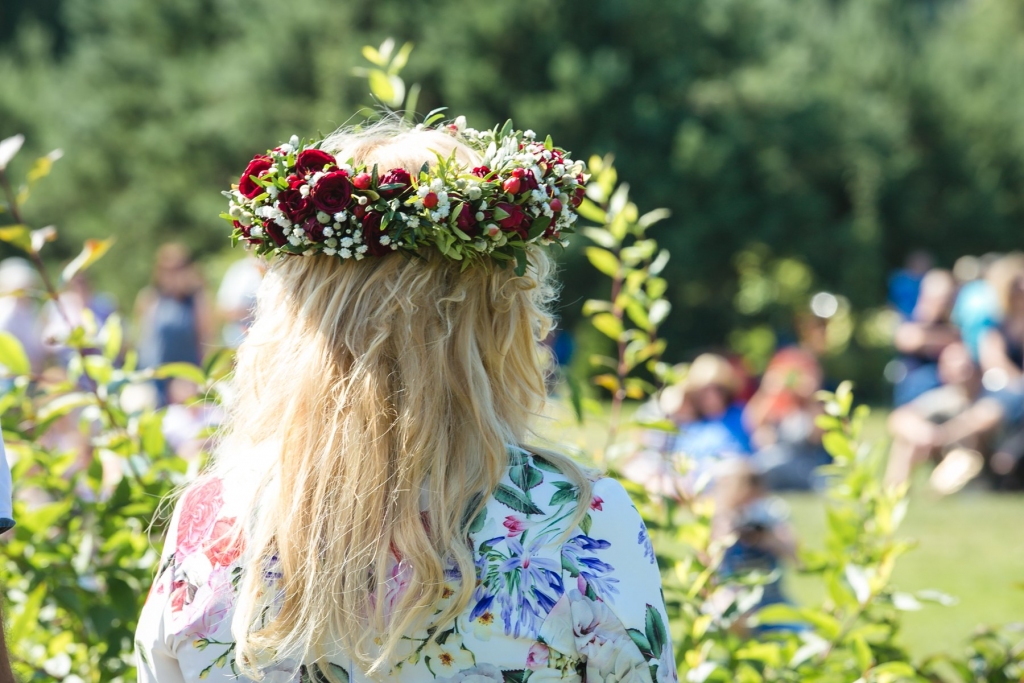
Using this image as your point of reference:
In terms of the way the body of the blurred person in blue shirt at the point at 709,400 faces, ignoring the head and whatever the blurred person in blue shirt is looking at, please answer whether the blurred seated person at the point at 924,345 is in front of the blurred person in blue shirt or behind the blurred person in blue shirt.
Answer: behind

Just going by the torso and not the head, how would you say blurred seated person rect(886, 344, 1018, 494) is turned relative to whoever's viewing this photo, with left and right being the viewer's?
facing the viewer and to the left of the viewer

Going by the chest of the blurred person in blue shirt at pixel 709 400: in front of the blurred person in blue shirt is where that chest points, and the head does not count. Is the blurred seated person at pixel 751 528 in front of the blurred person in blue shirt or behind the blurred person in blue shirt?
in front

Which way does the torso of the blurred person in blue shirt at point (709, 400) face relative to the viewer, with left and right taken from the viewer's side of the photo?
facing the viewer

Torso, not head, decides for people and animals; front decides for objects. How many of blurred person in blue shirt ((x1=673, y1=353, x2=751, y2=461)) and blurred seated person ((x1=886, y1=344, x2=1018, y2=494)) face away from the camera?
0

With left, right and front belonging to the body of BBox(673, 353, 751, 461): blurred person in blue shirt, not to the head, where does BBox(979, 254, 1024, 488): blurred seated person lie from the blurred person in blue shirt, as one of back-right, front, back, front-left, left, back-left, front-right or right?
back-left
